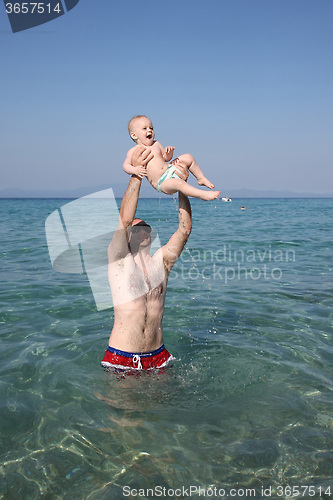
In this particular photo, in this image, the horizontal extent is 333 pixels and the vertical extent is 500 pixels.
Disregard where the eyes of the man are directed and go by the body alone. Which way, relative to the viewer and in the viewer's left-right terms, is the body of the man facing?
facing the viewer

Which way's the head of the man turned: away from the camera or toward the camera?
toward the camera
